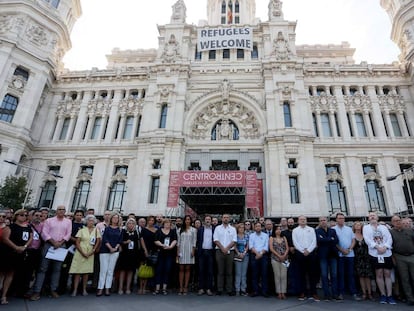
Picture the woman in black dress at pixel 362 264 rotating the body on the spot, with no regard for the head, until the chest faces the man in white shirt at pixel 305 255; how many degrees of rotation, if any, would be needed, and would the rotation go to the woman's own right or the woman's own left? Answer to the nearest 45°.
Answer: approximately 45° to the woman's own right

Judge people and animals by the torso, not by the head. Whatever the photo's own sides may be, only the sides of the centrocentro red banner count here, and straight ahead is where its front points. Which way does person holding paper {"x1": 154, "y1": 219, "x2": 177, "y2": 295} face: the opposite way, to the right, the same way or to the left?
the same way

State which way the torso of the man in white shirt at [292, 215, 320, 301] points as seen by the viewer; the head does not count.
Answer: toward the camera

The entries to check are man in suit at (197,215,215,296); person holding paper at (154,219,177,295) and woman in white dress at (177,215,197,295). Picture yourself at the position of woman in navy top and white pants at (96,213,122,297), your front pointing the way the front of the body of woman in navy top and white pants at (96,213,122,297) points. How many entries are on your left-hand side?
3

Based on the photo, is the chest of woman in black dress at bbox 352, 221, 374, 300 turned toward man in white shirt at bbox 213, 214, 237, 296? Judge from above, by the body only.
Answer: no

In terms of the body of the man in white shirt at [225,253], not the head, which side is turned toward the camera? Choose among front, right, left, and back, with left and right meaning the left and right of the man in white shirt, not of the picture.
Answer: front

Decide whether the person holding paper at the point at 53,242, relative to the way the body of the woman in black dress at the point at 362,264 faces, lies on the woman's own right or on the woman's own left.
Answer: on the woman's own right

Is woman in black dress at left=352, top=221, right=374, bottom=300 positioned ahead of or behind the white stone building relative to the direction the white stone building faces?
ahead

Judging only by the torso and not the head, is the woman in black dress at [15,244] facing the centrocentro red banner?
no

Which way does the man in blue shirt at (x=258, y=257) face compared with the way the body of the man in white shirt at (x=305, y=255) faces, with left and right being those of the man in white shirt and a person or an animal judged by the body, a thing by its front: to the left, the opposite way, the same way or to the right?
the same way

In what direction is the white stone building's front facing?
toward the camera

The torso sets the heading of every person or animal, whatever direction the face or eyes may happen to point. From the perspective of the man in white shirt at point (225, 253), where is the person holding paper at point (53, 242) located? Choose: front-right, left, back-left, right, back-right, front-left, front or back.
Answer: right
